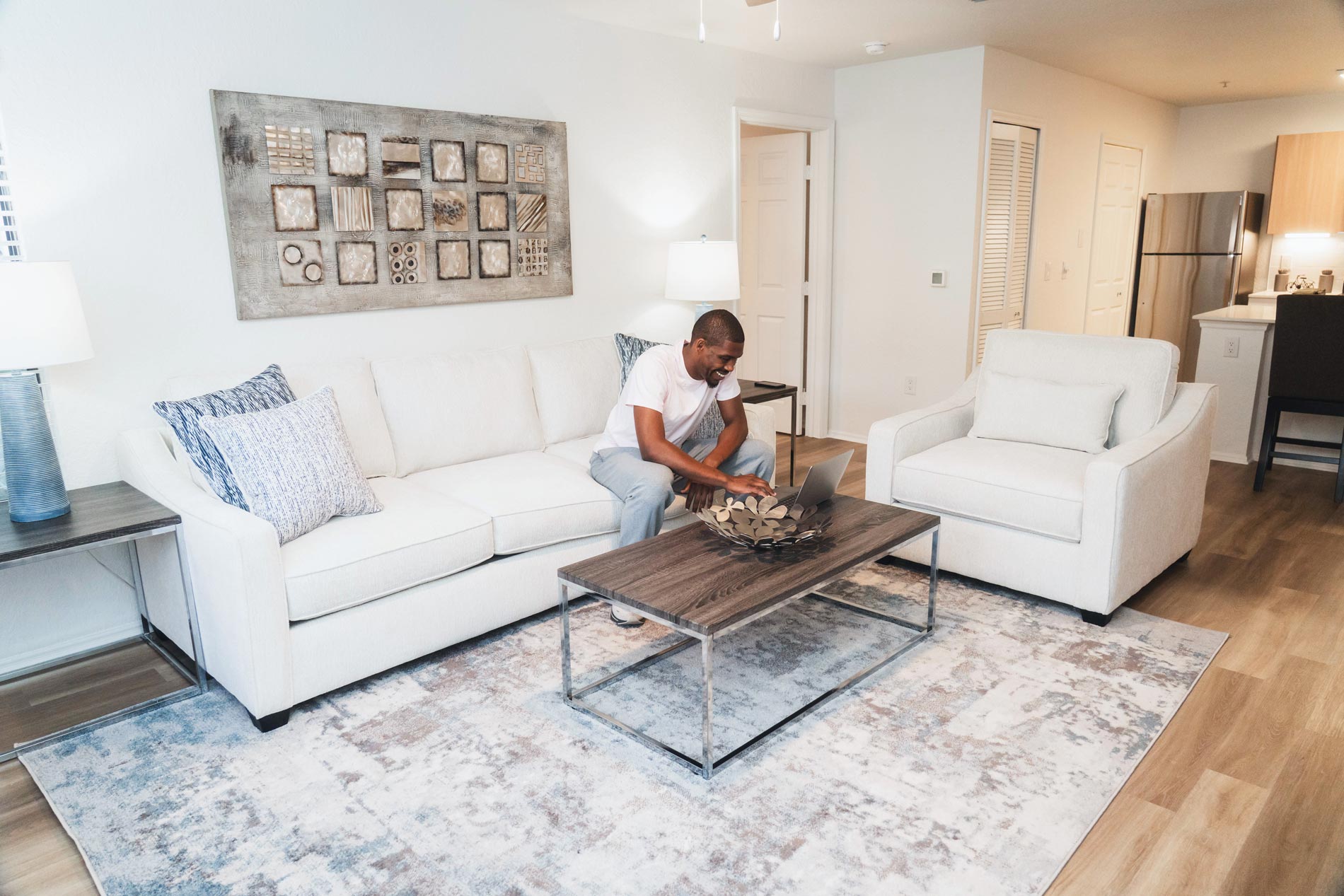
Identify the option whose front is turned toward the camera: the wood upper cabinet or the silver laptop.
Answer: the wood upper cabinet

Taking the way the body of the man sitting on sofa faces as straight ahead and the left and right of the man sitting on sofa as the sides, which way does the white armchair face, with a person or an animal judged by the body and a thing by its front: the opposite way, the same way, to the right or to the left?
to the right

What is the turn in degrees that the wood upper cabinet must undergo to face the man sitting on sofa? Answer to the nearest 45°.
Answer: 0° — it already faces them

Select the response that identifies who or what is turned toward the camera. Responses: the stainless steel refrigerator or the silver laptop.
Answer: the stainless steel refrigerator

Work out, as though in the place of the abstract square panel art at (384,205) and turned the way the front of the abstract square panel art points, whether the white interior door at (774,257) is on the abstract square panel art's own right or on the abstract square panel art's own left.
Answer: on the abstract square panel art's own left

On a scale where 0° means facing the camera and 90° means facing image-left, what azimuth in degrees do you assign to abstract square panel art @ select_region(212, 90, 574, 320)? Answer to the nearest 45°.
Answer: approximately 315°

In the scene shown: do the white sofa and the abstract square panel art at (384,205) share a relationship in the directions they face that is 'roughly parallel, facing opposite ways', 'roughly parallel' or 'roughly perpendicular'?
roughly parallel

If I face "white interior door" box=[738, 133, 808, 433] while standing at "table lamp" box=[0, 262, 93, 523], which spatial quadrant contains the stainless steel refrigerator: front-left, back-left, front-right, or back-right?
front-right

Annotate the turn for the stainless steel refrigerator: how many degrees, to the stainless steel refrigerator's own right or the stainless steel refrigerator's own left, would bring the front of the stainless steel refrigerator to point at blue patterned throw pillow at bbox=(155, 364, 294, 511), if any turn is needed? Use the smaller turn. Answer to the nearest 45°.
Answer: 0° — it already faces it

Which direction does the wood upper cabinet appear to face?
toward the camera

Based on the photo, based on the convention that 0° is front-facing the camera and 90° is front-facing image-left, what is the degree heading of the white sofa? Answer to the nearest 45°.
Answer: approximately 315°

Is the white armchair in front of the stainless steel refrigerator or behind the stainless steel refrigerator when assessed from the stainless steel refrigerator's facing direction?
in front

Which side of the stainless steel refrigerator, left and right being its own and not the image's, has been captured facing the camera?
front

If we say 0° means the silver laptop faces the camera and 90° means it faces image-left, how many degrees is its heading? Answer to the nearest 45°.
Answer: approximately 135°

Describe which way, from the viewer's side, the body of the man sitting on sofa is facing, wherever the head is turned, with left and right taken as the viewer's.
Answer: facing the viewer and to the right of the viewer

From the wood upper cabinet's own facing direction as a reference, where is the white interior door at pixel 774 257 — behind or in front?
in front

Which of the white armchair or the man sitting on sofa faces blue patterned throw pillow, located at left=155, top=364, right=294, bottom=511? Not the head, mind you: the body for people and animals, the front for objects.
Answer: the white armchair
